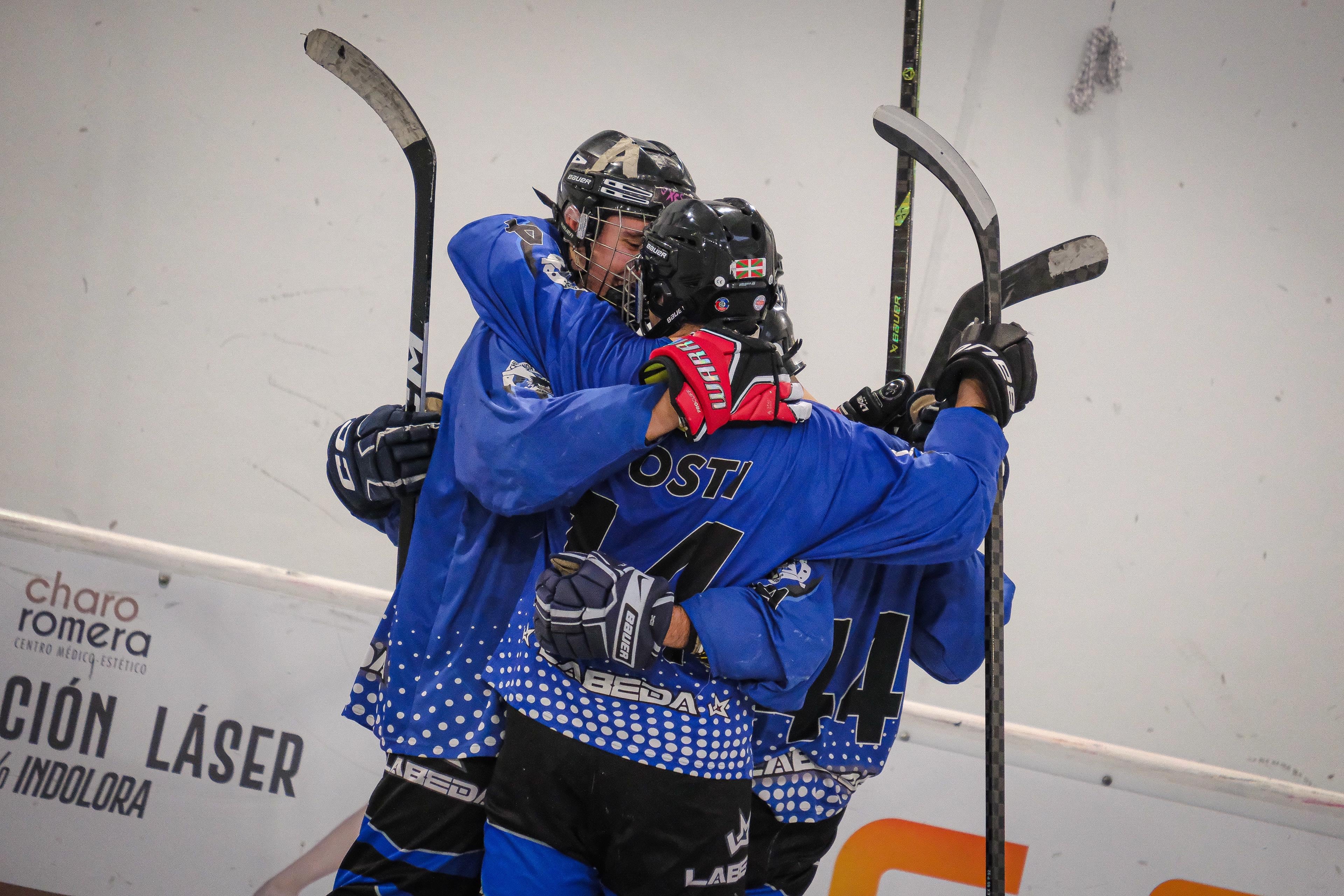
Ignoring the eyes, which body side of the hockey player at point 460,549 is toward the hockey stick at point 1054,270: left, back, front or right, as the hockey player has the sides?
front

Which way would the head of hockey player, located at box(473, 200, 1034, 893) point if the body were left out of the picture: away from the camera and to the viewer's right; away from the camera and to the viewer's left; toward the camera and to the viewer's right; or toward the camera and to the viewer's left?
away from the camera and to the viewer's left

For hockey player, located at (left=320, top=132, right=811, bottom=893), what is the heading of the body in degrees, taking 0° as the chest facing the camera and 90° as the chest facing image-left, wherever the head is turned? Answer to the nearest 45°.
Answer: approximately 270°
